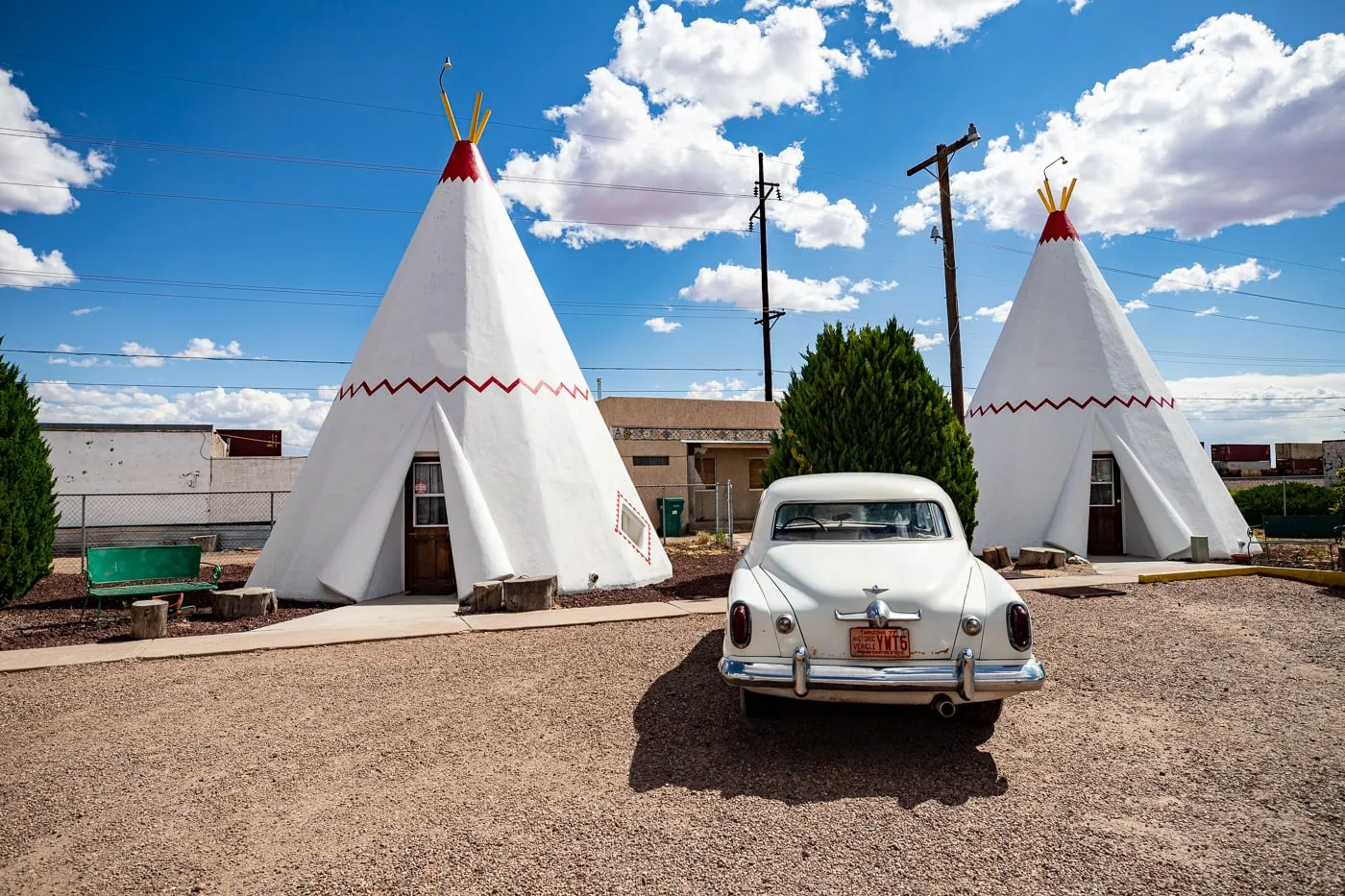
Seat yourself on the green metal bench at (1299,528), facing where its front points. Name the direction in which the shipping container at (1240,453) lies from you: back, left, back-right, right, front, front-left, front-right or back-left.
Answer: back

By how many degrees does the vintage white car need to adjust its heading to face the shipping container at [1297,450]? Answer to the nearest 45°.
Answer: approximately 45° to its right

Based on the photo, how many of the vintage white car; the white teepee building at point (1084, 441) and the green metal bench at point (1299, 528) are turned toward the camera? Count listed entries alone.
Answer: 2

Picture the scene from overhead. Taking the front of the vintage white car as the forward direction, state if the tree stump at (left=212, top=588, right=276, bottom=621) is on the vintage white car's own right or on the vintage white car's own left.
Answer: on the vintage white car's own left

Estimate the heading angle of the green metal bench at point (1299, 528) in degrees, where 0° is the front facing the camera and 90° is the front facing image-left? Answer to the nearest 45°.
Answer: approximately 0°

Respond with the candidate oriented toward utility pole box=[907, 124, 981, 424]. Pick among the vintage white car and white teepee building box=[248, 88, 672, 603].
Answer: the vintage white car

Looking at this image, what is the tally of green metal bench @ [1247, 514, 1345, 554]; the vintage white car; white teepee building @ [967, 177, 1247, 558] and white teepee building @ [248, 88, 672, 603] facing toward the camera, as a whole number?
3

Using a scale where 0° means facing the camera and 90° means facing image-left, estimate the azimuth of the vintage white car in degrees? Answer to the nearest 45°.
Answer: approximately 180°

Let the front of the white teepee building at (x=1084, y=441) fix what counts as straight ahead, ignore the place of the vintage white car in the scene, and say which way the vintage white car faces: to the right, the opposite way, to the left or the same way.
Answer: the opposite way
